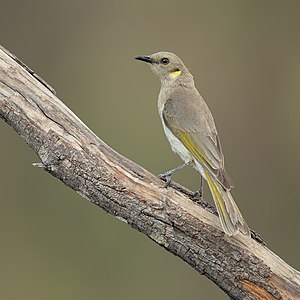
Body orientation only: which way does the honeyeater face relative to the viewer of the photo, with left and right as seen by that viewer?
facing to the left of the viewer
